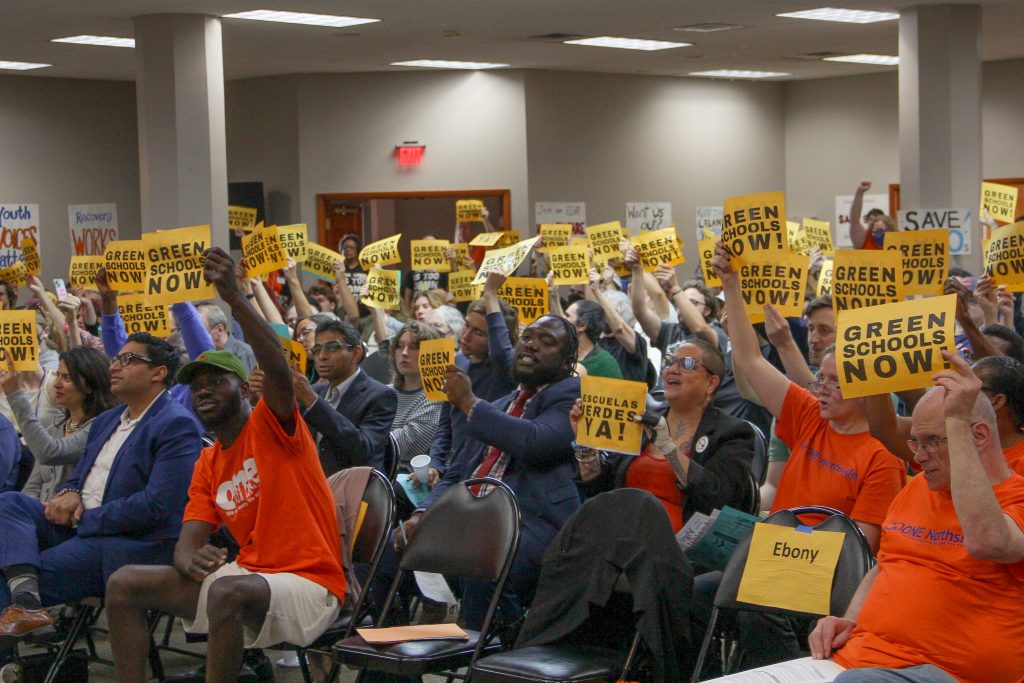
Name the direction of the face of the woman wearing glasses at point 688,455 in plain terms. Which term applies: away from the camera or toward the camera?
toward the camera

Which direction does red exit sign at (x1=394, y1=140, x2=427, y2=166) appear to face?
toward the camera

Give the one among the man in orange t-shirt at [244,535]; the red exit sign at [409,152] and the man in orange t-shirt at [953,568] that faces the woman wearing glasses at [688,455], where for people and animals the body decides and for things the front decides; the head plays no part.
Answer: the red exit sign

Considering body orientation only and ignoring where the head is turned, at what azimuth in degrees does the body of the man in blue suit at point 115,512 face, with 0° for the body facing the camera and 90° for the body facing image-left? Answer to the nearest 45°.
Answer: approximately 45°

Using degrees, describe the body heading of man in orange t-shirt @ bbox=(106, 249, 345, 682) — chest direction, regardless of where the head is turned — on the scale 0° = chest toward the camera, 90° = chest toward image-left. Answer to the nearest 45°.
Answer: approximately 45°

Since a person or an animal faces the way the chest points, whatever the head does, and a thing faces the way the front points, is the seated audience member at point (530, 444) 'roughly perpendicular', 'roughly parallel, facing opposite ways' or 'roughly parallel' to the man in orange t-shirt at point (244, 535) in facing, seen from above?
roughly parallel

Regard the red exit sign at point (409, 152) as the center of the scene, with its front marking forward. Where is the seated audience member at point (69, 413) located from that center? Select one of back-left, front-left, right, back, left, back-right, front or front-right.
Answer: front

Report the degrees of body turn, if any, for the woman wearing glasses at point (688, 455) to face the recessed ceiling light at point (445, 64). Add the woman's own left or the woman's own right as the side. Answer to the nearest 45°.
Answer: approximately 135° to the woman's own right

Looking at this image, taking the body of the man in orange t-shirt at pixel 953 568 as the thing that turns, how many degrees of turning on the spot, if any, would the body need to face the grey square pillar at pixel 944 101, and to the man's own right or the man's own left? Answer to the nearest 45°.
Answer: approximately 135° to the man's own right

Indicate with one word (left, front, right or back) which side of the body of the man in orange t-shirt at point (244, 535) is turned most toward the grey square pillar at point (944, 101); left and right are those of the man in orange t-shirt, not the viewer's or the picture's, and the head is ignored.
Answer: back

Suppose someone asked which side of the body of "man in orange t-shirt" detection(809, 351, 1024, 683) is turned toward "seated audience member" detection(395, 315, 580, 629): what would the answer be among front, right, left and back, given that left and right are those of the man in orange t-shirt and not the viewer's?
right

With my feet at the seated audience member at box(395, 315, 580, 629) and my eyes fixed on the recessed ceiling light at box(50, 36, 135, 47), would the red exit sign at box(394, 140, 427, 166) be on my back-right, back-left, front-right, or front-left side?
front-right

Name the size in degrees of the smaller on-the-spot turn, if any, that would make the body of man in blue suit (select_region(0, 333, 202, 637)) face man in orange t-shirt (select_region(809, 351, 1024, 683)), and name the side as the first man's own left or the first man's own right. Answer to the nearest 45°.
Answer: approximately 90° to the first man's own left

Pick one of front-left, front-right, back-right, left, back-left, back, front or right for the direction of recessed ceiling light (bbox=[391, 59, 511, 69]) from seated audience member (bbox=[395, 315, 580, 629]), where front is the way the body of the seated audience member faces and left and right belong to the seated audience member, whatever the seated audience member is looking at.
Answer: back-right

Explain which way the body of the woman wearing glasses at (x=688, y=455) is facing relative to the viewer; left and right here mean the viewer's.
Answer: facing the viewer and to the left of the viewer

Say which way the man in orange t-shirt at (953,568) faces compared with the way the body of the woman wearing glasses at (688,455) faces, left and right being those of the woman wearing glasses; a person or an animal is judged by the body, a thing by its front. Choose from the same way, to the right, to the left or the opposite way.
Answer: the same way

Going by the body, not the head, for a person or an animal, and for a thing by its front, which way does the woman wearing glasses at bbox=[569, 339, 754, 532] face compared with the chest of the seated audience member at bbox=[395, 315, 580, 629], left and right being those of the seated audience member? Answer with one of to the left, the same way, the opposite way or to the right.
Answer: the same way

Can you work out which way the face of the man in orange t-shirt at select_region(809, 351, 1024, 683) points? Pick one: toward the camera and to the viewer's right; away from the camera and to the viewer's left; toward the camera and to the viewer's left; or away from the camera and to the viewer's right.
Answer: toward the camera and to the viewer's left
